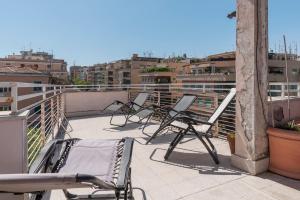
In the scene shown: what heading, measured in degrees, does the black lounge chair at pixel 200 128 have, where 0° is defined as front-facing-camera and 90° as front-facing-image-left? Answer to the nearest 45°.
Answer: approximately 90°

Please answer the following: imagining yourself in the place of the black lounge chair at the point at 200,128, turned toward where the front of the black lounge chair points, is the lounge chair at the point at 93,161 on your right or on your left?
on your left

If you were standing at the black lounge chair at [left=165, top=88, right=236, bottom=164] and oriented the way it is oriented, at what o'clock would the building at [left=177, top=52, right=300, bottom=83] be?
The building is roughly at 3 o'clock from the black lounge chair.

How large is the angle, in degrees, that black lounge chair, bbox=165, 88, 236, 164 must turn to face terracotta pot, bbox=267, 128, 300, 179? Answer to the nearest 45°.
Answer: approximately 135° to its left

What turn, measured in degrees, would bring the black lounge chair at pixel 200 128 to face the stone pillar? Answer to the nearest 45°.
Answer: approximately 135° to its left

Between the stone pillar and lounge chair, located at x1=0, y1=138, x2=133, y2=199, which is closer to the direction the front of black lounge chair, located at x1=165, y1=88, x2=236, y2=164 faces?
the lounge chair

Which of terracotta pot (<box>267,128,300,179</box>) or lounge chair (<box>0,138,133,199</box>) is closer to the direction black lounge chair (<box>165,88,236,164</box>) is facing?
the lounge chair

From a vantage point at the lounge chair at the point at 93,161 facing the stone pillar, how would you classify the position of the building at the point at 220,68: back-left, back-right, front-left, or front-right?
front-left
